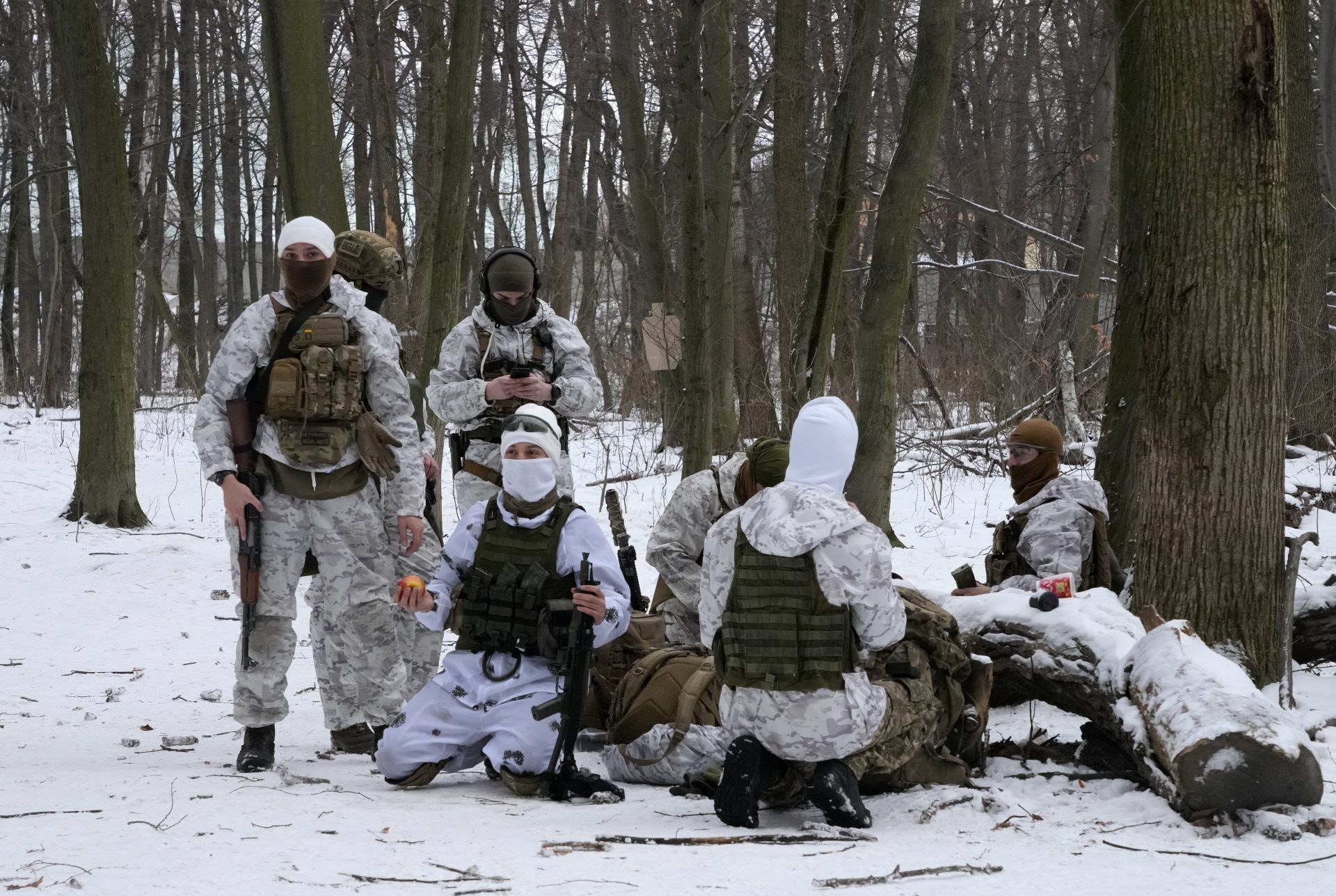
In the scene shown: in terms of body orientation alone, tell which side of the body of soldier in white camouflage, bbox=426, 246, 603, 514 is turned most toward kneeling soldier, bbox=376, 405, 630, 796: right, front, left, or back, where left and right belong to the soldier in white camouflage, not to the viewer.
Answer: front

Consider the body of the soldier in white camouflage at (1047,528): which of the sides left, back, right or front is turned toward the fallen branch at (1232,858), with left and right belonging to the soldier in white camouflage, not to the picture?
left

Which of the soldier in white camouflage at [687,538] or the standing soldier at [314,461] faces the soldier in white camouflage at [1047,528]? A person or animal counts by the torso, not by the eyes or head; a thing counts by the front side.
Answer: the soldier in white camouflage at [687,538]

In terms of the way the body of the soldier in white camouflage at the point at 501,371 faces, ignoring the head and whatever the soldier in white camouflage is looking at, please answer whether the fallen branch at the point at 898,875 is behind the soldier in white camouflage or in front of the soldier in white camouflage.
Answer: in front

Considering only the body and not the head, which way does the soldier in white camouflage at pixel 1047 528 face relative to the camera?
to the viewer's left

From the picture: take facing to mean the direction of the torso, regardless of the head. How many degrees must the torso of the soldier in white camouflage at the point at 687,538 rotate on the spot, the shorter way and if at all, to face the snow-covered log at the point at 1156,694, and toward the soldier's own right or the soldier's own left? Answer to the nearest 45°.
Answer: approximately 45° to the soldier's own right

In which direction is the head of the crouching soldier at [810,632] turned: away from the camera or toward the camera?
away from the camera

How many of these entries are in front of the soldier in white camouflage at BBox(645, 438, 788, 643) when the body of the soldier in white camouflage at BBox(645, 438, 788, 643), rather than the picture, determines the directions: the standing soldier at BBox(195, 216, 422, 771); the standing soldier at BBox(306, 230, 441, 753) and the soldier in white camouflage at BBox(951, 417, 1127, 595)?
1

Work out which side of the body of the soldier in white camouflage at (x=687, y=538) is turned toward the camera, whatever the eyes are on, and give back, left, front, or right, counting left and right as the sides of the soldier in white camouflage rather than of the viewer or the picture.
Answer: right

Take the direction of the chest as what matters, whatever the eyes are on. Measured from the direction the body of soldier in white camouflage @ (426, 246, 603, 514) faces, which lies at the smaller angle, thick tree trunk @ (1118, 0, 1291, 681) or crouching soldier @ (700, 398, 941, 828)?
the crouching soldier

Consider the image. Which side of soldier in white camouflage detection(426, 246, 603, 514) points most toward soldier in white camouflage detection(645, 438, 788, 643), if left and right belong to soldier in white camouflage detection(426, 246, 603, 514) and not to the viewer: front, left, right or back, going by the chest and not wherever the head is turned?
left

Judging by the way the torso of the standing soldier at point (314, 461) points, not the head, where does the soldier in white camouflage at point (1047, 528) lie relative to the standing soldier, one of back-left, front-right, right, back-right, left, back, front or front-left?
left

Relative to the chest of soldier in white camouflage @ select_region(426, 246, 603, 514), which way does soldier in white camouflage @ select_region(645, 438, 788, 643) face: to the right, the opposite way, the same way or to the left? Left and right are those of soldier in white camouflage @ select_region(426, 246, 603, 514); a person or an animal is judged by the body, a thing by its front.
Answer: to the left
